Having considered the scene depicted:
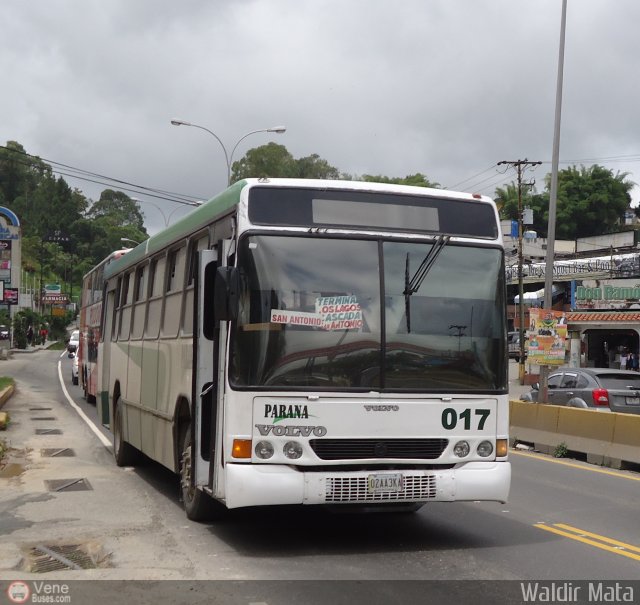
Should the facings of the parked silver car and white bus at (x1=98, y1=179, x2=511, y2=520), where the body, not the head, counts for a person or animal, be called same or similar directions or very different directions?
very different directions

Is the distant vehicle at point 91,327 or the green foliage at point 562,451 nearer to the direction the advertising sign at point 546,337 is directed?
the green foliage

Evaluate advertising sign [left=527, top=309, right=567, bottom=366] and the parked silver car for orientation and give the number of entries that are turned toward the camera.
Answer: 1

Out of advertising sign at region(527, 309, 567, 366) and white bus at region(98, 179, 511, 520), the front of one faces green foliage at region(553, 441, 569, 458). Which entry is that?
the advertising sign

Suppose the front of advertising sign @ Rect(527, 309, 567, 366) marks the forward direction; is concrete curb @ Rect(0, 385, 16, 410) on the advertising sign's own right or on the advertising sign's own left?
on the advertising sign's own right

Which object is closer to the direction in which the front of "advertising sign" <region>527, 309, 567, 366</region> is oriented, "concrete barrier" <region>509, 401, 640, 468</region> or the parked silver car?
the concrete barrier

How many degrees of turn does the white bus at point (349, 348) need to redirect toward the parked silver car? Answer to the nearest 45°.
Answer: approximately 90° to its left

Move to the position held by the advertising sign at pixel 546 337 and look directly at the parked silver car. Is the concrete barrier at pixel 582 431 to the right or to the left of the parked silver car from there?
right

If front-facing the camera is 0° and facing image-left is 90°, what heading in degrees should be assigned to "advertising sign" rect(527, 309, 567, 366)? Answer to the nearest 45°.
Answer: approximately 0°

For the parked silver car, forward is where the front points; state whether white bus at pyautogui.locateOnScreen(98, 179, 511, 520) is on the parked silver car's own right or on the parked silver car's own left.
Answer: on the parked silver car's own left

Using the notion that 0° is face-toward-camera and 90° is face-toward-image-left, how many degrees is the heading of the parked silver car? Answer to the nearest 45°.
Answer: approximately 135°

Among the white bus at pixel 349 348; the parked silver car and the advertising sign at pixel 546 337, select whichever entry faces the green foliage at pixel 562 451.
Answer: the advertising sign

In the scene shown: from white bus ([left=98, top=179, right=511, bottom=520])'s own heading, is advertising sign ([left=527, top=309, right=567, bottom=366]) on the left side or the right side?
on its left

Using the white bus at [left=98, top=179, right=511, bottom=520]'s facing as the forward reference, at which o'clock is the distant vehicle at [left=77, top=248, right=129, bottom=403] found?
The distant vehicle is roughly at 7 o'clock from the white bus.

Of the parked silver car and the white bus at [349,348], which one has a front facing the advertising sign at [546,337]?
the parked silver car

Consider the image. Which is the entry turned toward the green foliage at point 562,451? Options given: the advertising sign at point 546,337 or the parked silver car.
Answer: the advertising sign
